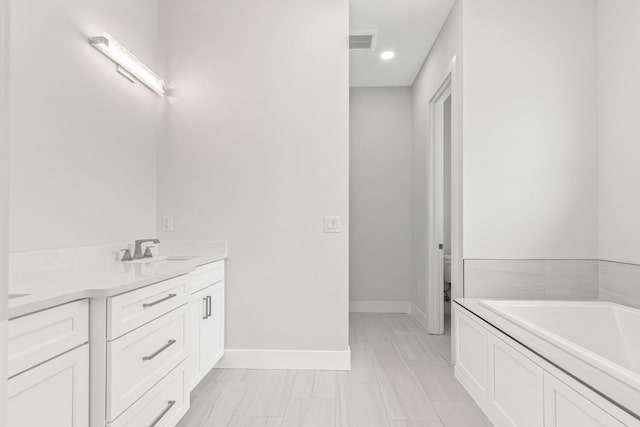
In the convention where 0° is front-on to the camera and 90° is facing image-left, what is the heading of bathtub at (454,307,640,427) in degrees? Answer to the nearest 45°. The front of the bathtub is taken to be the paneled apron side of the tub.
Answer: approximately 45°

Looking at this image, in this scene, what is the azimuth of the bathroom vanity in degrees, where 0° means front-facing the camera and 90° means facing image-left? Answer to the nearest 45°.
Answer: approximately 315°

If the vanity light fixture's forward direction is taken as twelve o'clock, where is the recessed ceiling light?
The recessed ceiling light is roughly at 10 o'clock from the vanity light fixture.

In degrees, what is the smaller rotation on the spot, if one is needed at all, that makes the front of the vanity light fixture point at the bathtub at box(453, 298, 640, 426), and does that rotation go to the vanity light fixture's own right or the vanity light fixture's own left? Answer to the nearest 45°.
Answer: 0° — it already faces it

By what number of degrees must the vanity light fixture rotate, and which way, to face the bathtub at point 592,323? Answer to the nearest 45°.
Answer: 0° — it already faces it
